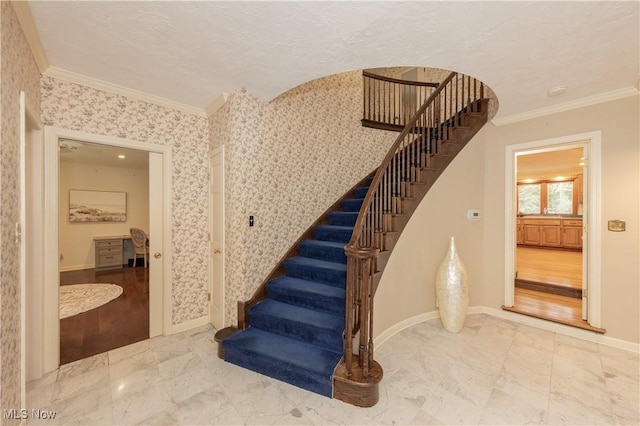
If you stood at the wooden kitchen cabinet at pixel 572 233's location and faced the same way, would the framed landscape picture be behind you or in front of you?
in front

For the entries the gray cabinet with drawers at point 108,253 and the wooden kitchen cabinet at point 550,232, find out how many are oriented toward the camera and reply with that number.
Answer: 2

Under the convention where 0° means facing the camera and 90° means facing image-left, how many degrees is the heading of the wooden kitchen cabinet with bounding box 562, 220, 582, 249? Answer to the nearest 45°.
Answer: approximately 0°

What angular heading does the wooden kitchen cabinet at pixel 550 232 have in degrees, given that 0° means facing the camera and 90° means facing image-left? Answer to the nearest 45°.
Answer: approximately 0°

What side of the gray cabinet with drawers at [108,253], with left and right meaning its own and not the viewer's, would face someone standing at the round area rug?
front

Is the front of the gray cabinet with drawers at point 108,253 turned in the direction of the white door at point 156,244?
yes

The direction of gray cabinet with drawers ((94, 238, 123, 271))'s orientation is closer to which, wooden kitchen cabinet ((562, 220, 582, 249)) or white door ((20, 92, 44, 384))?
the white door

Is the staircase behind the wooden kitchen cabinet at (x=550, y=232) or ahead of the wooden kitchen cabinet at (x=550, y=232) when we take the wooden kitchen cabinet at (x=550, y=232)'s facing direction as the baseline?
ahead

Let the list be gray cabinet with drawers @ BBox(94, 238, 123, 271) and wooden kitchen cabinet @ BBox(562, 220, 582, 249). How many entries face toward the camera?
2
